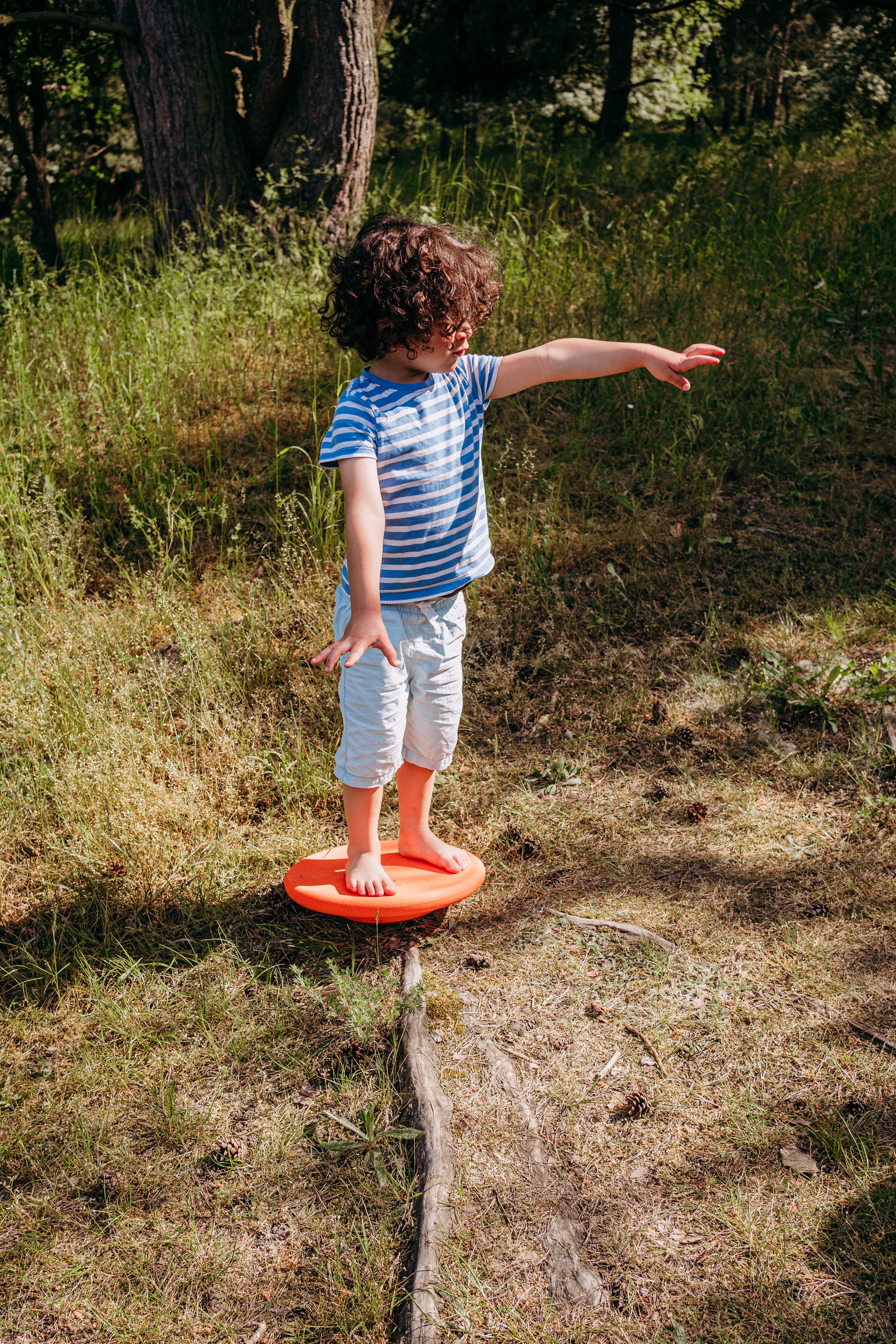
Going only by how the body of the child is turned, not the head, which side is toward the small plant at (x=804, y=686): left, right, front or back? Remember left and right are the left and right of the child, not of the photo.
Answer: left

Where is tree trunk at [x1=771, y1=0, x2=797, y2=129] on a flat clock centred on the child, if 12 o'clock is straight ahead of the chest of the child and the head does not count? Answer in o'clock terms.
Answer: The tree trunk is roughly at 8 o'clock from the child.

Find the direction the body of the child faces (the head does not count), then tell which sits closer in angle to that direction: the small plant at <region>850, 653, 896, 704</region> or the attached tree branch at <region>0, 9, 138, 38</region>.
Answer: the small plant

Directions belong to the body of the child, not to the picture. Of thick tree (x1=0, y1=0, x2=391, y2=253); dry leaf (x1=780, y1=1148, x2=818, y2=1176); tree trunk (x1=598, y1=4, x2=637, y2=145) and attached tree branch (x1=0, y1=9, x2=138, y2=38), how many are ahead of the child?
1

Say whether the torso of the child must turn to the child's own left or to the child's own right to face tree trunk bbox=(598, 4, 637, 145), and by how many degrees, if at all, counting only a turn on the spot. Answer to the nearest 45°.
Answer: approximately 135° to the child's own left

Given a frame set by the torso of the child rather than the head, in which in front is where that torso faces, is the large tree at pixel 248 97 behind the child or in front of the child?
behind

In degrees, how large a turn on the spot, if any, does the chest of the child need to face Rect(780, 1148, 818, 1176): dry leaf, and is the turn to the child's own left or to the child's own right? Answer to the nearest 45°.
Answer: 0° — they already face it

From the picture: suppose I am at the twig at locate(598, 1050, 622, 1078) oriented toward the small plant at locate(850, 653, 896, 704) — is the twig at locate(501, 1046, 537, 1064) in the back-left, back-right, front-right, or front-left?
back-left

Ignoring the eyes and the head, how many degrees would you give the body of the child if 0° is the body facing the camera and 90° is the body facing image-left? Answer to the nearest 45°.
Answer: approximately 315°

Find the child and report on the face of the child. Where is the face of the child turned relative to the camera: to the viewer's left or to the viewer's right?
to the viewer's right
